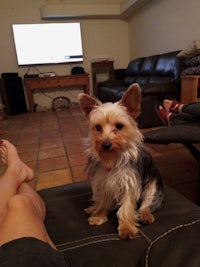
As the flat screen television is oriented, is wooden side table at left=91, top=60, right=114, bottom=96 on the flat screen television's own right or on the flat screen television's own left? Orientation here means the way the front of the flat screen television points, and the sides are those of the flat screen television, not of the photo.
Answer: on the flat screen television's own left

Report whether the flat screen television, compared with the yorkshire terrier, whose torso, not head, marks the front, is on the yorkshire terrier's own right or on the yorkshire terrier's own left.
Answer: on the yorkshire terrier's own right

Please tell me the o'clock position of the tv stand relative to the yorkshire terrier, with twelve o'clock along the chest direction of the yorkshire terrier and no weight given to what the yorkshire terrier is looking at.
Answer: The tv stand is roughly at 4 o'clock from the yorkshire terrier.

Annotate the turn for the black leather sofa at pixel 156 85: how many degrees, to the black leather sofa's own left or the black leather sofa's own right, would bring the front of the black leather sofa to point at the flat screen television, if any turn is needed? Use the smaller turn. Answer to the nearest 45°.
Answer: approximately 90° to the black leather sofa's own right

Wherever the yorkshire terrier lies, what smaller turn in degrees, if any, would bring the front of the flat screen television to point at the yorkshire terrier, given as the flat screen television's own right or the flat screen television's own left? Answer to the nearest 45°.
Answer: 0° — it already faces it

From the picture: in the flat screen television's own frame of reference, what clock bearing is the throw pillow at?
The throw pillow is roughly at 11 o'clock from the flat screen television.

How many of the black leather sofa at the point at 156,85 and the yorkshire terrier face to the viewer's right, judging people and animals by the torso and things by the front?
0

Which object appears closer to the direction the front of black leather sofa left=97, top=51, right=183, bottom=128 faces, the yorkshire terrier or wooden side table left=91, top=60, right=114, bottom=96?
the yorkshire terrier

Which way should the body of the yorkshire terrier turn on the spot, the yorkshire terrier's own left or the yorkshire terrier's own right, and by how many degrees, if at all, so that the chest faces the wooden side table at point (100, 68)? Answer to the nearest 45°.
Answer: approximately 135° to the yorkshire terrier's own right

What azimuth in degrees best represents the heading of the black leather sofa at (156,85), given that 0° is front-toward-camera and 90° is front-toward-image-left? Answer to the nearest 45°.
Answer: approximately 45°

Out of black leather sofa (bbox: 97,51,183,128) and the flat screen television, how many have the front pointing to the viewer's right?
0

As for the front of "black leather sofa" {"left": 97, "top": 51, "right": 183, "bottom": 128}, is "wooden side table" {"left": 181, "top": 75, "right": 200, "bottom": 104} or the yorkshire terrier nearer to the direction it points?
the yorkshire terrier

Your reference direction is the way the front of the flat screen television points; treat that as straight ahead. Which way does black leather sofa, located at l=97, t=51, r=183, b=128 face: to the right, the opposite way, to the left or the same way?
to the right

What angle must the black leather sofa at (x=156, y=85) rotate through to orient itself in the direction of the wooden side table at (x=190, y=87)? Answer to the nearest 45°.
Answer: approximately 90° to its left

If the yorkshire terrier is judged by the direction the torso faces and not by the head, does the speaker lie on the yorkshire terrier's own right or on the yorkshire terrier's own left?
on the yorkshire terrier's own right

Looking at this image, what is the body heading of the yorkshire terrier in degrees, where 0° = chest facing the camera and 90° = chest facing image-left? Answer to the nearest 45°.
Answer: approximately 45°
